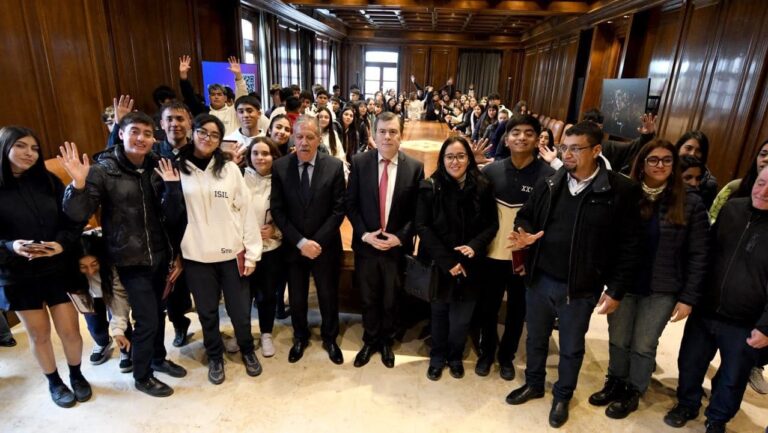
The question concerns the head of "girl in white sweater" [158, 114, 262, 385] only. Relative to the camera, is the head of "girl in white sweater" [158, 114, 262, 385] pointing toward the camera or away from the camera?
toward the camera

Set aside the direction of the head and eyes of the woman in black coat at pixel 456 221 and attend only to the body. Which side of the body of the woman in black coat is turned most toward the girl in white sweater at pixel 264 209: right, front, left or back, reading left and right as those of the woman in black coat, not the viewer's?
right

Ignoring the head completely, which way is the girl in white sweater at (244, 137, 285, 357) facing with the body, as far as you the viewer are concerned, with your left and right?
facing the viewer

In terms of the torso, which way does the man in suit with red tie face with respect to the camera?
toward the camera

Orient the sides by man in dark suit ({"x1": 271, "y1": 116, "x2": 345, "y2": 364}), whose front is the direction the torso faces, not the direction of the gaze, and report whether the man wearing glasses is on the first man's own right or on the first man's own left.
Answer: on the first man's own left

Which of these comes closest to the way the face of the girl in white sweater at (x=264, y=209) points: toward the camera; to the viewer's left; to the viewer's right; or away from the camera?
toward the camera

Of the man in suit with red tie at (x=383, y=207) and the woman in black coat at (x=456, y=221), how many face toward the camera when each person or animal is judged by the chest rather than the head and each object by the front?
2

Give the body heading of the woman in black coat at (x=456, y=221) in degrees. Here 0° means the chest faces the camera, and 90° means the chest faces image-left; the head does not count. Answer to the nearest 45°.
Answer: approximately 0°

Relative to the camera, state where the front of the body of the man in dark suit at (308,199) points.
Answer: toward the camera

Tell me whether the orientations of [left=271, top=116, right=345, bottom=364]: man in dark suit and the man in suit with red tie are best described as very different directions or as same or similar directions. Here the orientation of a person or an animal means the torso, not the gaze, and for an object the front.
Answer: same or similar directions

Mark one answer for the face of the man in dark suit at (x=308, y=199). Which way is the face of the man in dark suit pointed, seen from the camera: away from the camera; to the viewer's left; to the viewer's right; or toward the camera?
toward the camera
